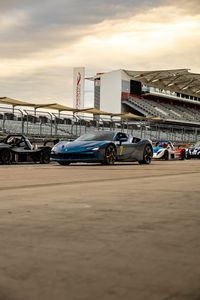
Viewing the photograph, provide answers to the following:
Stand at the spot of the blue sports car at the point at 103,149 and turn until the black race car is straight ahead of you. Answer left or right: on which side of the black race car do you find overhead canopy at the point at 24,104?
right

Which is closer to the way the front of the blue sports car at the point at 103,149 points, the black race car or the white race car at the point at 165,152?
the black race car

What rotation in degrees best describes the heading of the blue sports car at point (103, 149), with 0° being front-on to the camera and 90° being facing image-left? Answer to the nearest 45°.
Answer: approximately 45°

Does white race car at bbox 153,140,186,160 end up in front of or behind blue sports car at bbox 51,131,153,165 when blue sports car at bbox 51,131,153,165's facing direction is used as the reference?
behind

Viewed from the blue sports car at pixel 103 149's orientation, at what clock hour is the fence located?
The fence is roughly at 4 o'clock from the blue sports car.

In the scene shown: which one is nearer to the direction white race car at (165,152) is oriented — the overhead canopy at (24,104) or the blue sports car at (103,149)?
the blue sports car
